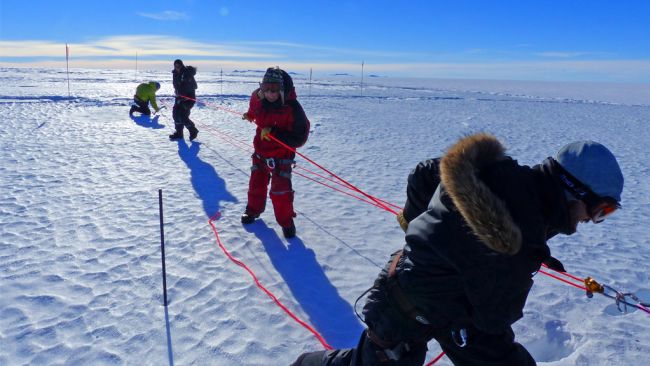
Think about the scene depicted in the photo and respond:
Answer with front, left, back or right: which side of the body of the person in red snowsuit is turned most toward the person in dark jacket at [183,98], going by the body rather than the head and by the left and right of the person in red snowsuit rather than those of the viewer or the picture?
back

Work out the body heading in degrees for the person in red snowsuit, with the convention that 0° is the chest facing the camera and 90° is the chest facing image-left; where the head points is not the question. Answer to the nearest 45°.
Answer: approximately 0°

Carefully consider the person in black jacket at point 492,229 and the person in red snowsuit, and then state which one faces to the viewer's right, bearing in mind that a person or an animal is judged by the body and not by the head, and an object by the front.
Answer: the person in black jacket

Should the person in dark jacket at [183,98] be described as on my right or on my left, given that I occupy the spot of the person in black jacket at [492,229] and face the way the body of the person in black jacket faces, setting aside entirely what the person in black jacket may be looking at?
on my left

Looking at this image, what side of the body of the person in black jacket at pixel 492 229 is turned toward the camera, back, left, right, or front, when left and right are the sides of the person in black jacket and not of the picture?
right

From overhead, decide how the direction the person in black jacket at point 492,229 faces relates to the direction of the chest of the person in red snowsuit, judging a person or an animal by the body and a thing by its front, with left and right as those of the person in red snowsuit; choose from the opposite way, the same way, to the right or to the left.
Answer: to the left

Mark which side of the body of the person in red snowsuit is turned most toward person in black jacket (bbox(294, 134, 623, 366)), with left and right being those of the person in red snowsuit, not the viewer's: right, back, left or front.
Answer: front

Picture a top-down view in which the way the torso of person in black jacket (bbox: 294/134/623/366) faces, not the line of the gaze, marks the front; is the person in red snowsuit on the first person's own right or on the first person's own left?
on the first person's own left

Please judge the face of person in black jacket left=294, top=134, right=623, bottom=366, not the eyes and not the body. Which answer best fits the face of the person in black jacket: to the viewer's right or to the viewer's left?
to the viewer's right
